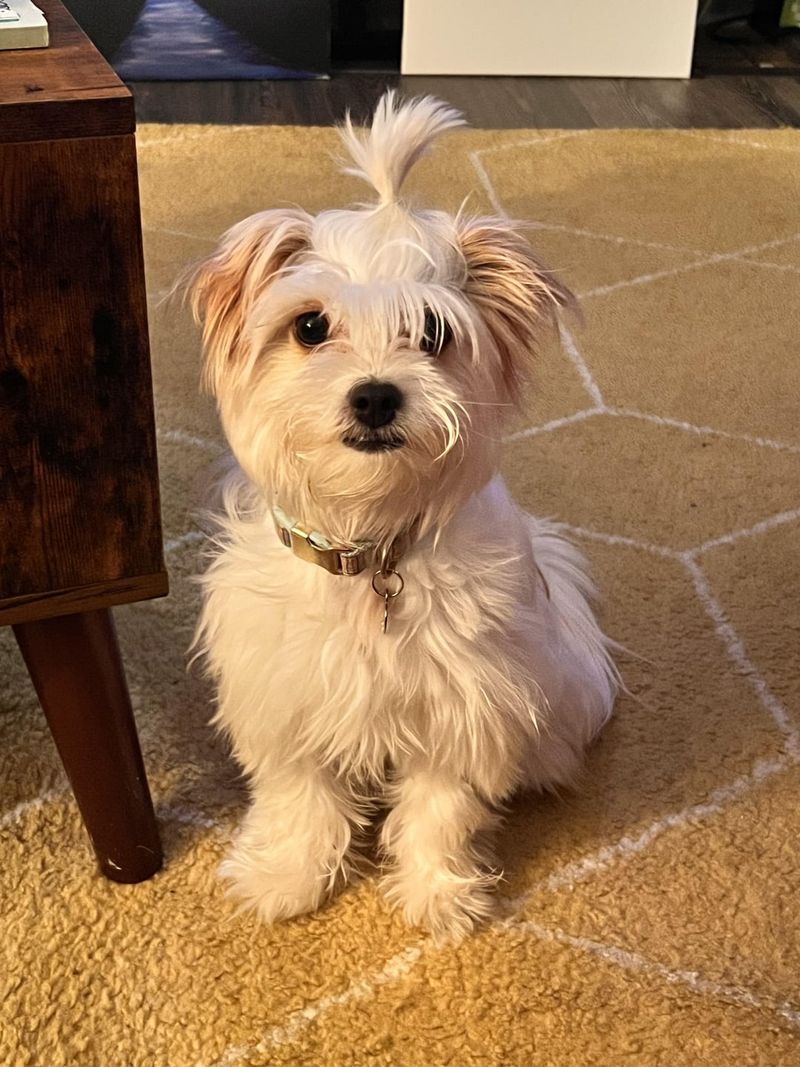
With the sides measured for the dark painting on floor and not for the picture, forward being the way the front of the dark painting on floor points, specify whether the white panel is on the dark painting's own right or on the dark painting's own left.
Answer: on the dark painting's own left

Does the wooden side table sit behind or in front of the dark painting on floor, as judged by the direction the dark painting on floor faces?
in front

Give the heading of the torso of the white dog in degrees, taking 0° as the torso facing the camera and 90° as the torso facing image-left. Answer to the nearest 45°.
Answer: approximately 0°

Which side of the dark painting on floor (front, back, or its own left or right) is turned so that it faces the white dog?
front

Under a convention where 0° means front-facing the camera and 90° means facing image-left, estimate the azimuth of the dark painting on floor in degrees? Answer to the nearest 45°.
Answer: approximately 0°

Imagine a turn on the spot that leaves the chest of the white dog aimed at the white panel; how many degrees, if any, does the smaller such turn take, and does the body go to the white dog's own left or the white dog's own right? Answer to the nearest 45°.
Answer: approximately 180°

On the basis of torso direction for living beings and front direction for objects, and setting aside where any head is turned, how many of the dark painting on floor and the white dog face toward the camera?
2

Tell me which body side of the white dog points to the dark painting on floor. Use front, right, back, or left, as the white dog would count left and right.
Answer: back
